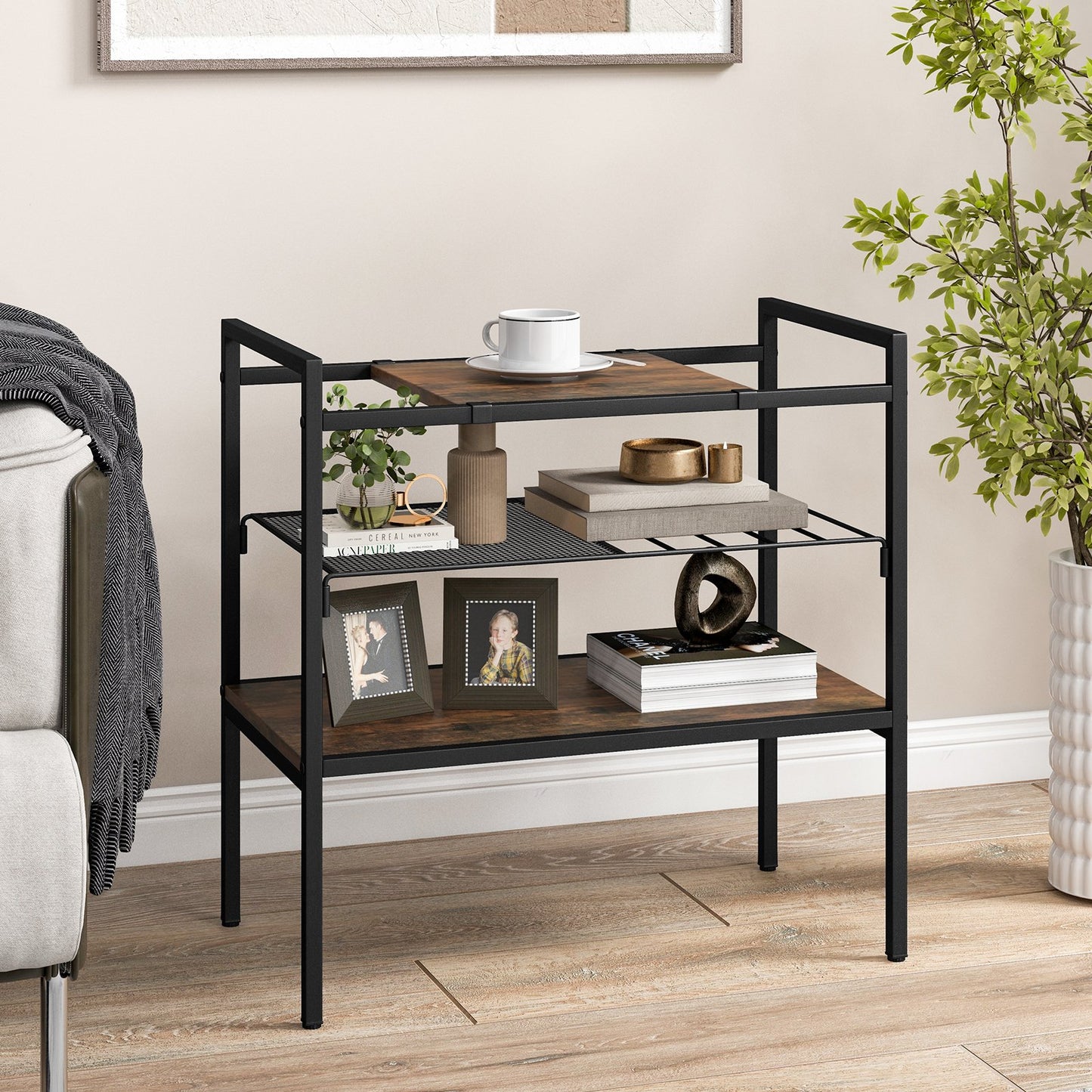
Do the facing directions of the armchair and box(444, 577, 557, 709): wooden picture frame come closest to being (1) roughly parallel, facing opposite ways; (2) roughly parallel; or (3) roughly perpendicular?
roughly parallel

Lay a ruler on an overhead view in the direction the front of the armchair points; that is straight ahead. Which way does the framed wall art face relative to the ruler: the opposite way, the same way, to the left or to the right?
the same way

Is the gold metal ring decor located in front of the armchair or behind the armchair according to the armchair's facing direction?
behind

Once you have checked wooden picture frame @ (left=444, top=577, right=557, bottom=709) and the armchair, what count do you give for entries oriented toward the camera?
2

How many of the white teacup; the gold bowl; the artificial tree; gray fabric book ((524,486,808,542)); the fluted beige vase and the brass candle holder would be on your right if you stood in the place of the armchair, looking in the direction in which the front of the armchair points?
0

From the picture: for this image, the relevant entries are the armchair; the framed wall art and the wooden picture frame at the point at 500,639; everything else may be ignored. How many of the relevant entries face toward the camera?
3

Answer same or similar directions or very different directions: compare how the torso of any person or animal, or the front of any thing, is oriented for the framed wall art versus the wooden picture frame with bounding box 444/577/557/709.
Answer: same or similar directions

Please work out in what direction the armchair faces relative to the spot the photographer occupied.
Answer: facing the viewer

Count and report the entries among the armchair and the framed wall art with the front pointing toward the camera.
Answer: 2

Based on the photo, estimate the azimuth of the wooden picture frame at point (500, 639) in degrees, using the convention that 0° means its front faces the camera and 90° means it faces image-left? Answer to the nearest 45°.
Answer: approximately 0°
